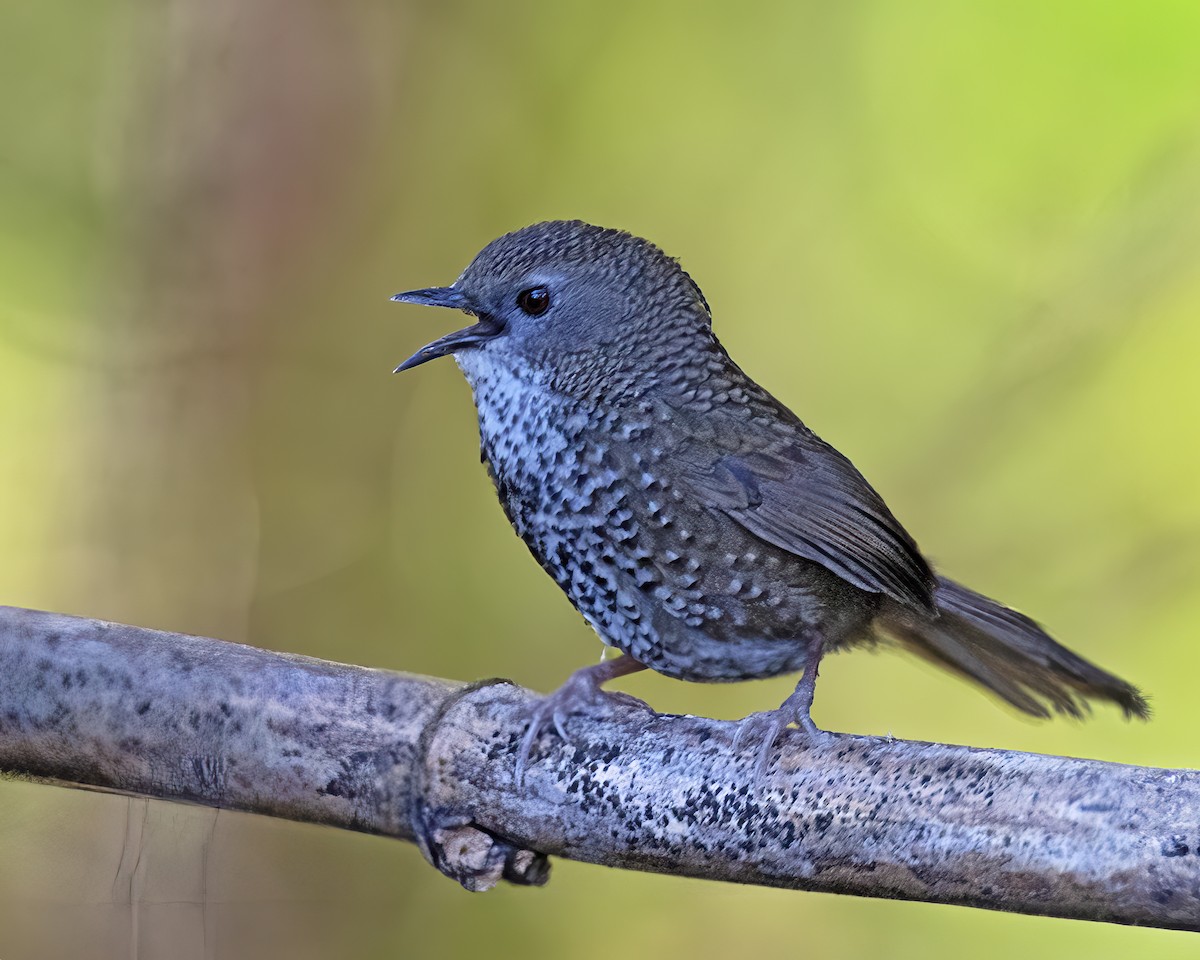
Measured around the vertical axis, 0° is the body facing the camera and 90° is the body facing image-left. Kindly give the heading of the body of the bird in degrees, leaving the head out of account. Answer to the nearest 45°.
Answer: approximately 90°
